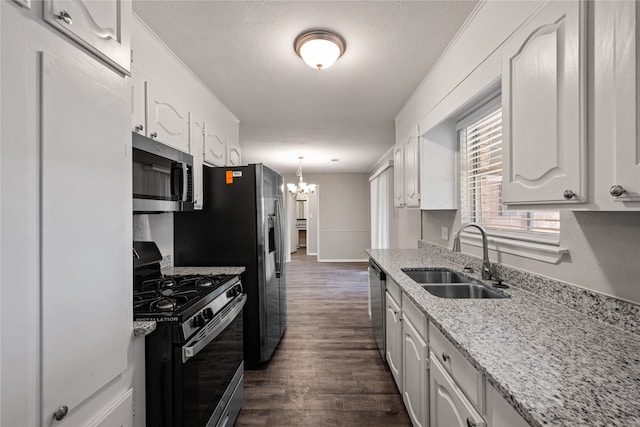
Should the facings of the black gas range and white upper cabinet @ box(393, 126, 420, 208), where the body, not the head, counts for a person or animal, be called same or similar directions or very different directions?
very different directions

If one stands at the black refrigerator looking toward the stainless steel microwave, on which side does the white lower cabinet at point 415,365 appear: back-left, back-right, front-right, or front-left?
front-left

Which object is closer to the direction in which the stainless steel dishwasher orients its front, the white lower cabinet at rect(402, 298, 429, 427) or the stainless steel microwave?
the stainless steel microwave

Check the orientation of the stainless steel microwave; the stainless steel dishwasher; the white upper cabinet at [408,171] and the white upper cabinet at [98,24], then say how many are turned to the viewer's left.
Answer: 2

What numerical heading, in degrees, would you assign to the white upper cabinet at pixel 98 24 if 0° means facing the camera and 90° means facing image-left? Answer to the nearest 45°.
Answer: approximately 315°

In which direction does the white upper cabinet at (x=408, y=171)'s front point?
to the viewer's left

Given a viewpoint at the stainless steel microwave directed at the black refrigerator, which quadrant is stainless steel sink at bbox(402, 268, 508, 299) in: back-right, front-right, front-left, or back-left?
front-right

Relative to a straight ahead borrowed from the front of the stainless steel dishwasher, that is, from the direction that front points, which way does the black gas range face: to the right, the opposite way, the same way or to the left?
the opposite way

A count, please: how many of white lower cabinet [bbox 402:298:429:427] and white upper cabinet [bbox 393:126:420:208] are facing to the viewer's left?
2

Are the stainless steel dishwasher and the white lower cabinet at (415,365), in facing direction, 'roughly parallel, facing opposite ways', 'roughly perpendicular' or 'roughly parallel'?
roughly parallel

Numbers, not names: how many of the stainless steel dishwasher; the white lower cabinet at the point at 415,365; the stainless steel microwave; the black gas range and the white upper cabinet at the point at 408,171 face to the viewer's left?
3

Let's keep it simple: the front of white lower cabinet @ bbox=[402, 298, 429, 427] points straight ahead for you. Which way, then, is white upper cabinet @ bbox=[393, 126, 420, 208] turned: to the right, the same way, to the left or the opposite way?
the same way
